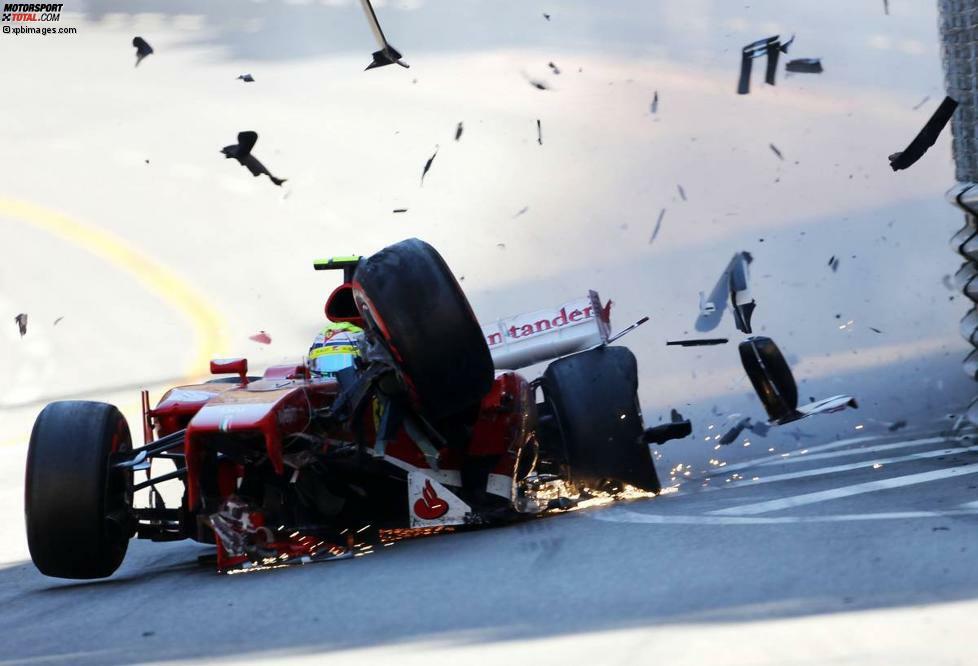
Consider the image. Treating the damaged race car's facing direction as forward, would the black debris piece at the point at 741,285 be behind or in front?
behind

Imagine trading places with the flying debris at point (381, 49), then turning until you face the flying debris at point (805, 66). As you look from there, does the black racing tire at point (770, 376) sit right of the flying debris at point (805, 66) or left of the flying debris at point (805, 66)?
right

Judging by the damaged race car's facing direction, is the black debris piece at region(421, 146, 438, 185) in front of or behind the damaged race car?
behind

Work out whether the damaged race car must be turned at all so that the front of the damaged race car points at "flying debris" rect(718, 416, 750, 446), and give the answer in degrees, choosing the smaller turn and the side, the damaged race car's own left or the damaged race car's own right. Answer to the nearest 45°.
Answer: approximately 180°

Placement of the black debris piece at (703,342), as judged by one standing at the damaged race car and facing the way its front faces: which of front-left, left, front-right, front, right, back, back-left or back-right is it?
back

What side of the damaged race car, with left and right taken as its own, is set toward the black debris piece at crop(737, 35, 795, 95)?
back

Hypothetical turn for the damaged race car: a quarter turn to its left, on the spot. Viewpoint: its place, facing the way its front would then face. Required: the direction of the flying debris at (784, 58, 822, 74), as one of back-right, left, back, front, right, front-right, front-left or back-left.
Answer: left
